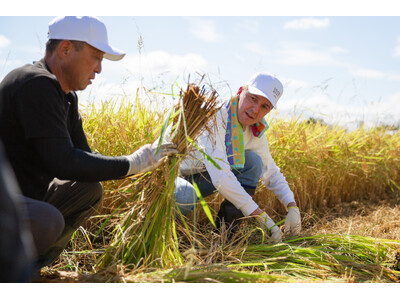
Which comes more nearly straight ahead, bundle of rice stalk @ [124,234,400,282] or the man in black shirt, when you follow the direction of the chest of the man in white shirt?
the bundle of rice stalk

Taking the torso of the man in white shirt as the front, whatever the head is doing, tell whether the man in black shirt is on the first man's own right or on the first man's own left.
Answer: on the first man's own right

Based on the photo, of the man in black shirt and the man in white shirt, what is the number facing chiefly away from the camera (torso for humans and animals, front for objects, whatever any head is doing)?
0

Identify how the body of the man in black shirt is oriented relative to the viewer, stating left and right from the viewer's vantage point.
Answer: facing to the right of the viewer

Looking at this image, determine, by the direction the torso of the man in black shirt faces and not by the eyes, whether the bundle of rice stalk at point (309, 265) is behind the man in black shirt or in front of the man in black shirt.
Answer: in front

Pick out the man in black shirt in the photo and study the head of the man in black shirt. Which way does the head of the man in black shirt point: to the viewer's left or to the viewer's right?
to the viewer's right
